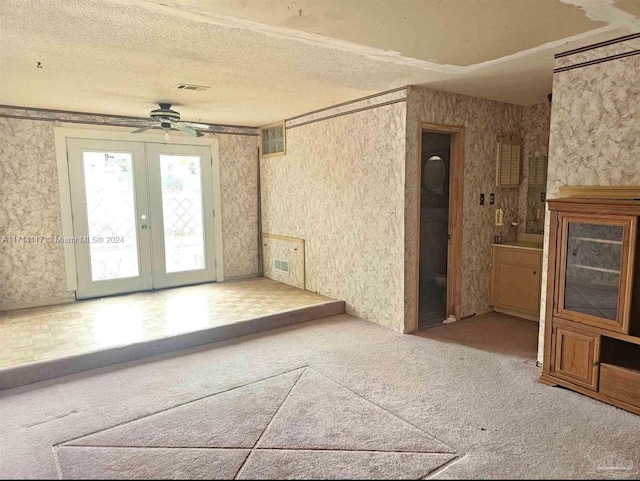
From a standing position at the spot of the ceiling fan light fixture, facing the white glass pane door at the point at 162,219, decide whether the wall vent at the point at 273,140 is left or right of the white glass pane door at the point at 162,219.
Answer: right

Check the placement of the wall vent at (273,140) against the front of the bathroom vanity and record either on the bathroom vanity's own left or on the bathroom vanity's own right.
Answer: on the bathroom vanity's own right

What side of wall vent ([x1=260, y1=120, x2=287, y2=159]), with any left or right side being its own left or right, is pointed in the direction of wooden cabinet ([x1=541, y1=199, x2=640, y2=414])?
left

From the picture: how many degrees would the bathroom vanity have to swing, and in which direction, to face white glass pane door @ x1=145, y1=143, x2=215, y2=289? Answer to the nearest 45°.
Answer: approximately 45° to its right

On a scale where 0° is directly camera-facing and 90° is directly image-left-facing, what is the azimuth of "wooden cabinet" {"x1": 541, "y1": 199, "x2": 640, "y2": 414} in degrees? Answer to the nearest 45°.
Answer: approximately 45°

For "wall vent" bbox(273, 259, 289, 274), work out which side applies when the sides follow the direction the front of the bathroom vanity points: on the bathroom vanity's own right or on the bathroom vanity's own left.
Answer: on the bathroom vanity's own right

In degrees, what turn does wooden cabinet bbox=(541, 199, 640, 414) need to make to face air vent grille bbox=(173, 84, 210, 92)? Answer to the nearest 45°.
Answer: approximately 45° to its right

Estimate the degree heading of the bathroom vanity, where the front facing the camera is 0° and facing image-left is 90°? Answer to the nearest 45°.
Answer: approximately 45°
